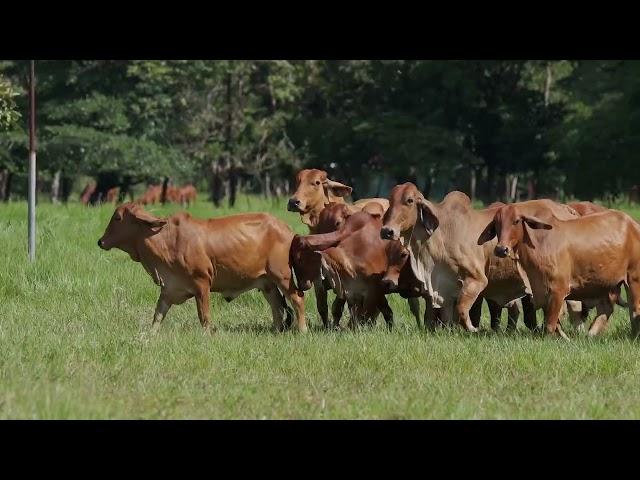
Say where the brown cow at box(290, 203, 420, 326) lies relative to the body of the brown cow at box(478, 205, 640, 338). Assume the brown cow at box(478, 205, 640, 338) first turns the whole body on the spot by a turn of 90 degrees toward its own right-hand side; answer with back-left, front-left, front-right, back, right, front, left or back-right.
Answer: left

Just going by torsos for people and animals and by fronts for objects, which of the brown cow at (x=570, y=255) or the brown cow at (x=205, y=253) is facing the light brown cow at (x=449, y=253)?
the brown cow at (x=570, y=255)

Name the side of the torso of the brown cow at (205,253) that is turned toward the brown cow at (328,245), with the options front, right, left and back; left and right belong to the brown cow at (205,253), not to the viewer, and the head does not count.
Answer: back

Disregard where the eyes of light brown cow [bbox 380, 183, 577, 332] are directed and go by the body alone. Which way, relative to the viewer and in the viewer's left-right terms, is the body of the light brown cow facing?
facing the viewer and to the left of the viewer

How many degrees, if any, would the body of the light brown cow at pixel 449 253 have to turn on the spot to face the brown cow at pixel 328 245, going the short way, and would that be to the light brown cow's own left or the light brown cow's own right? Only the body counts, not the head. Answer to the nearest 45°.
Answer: approximately 45° to the light brown cow's own right

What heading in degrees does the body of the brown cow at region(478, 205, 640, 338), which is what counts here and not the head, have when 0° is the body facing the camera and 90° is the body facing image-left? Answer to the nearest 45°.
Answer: approximately 90°

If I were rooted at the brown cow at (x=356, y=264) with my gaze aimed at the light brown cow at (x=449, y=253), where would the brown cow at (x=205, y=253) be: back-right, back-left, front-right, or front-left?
back-right

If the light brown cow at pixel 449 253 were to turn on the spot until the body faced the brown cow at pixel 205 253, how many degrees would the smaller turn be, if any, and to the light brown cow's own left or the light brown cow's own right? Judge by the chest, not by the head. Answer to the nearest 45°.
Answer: approximately 45° to the light brown cow's own right

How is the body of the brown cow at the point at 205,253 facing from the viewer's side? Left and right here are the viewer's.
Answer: facing to the left of the viewer

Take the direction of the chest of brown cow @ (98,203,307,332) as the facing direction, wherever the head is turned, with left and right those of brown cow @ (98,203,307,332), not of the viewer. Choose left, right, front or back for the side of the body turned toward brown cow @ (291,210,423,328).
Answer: back

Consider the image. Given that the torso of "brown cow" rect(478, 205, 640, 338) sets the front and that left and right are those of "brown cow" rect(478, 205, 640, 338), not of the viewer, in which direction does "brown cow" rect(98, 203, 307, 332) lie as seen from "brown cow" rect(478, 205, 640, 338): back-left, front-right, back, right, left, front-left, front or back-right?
front
